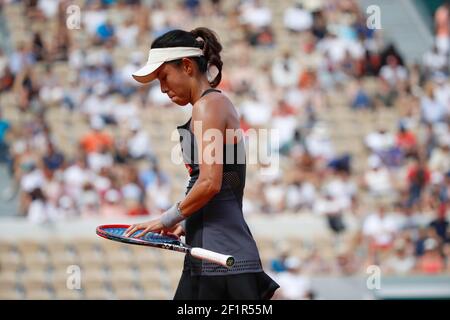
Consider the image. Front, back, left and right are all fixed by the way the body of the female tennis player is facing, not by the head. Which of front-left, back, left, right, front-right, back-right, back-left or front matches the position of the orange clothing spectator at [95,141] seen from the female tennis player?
right

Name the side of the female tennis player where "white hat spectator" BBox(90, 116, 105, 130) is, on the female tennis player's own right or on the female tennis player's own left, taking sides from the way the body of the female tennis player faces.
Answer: on the female tennis player's own right

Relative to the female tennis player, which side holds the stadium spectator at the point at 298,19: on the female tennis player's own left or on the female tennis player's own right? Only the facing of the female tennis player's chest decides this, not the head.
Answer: on the female tennis player's own right

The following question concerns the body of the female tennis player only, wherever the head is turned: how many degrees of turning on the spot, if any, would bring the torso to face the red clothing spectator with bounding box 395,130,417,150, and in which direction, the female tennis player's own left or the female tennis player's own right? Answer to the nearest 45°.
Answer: approximately 90° to the female tennis player's own right

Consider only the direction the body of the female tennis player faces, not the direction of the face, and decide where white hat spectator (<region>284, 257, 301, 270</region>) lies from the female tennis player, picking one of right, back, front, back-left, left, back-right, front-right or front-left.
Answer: right

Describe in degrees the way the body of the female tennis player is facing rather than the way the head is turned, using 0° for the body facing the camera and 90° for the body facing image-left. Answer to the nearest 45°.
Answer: approximately 90°

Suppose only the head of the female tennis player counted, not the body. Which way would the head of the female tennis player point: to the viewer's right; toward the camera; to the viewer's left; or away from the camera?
to the viewer's left

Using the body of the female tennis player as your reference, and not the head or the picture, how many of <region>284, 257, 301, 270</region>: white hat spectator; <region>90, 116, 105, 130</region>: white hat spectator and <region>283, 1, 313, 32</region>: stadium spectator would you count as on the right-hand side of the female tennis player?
3
